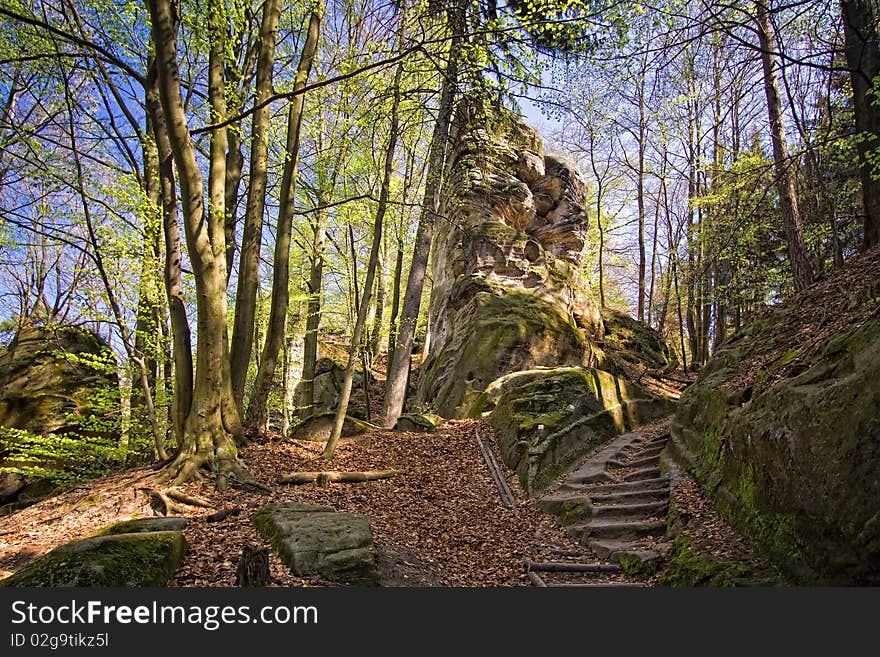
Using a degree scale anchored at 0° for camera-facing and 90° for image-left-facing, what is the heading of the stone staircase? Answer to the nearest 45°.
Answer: approximately 0°

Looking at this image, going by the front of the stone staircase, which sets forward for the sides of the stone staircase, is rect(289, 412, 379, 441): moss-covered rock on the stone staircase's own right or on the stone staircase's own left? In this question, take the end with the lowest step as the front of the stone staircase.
on the stone staircase's own right

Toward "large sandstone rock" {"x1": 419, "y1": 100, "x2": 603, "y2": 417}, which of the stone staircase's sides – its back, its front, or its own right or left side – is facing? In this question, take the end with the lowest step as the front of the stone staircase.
back

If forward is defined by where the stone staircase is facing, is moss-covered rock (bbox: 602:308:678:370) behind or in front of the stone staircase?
behind

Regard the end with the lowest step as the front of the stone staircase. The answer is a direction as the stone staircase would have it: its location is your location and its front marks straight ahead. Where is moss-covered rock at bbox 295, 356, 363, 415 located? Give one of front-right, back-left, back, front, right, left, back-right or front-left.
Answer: back-right

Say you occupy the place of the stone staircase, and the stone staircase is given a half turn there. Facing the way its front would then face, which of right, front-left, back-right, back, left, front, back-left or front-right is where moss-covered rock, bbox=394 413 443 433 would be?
front-left

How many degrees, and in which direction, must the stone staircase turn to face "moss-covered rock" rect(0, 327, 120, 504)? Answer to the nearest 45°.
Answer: approximately 90° to its right

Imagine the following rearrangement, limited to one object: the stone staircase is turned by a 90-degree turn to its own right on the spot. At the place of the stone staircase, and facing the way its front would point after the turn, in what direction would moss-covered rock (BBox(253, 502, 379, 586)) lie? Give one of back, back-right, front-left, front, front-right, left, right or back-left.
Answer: front-left

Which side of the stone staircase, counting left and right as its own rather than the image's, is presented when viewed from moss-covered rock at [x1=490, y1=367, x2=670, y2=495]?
back

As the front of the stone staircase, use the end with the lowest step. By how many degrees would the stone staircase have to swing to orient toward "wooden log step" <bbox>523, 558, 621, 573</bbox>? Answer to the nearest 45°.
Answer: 0° — it already faces it

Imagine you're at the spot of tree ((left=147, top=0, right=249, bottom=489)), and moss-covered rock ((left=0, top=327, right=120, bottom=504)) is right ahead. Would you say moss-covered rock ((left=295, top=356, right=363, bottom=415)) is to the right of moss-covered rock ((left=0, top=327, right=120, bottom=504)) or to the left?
right

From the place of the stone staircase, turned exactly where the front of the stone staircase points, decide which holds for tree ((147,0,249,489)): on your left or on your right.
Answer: on your right
